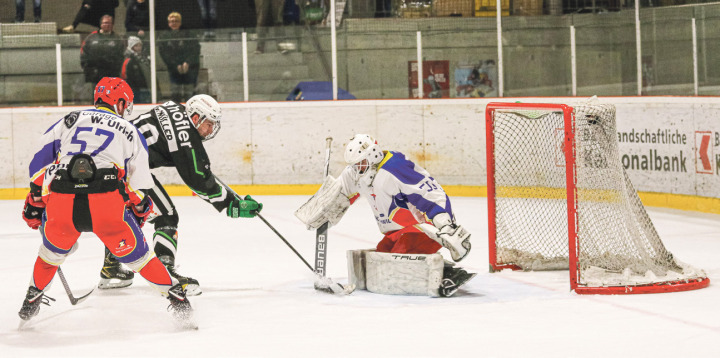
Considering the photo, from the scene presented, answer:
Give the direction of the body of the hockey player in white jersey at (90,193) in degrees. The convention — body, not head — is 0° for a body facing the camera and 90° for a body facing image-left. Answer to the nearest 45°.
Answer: approximately 180°

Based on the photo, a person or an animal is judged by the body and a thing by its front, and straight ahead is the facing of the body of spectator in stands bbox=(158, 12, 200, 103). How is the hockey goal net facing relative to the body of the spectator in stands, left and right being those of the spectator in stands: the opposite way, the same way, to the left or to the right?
to the right

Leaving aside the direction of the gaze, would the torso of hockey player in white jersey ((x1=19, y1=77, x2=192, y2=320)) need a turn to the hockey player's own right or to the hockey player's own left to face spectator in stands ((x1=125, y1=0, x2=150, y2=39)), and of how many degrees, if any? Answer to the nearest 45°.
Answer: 0° — they already face them

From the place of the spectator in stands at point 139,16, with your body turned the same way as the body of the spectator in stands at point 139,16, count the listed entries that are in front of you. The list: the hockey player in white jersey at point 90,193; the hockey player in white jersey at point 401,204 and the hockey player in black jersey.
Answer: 3

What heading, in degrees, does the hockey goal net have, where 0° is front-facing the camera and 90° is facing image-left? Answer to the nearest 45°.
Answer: approximately 90°

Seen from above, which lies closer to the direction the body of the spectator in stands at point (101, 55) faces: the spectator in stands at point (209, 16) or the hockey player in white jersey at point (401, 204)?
the hockey player in white jersey
